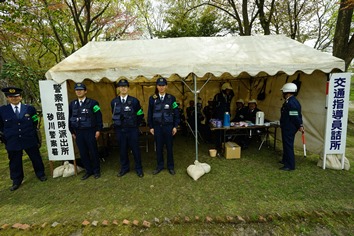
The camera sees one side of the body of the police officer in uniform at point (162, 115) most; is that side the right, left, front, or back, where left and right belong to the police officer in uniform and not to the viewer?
front

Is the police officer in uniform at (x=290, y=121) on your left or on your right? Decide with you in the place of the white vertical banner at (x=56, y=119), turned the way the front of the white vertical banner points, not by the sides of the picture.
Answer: on your left

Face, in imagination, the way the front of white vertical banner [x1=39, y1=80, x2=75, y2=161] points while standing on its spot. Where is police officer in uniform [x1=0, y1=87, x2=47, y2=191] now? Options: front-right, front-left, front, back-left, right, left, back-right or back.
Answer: right

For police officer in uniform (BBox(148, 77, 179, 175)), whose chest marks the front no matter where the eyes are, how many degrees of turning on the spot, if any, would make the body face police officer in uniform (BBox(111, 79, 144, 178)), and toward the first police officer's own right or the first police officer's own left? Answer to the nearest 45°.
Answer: approximately 90° to the first police officer's own right

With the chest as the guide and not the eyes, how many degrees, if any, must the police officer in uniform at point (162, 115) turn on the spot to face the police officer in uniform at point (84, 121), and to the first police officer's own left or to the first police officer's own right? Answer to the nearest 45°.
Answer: approximately 90° to the first police officer's own right

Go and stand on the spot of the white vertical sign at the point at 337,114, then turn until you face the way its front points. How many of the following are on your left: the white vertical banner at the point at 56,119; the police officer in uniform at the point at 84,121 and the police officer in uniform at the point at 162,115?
0

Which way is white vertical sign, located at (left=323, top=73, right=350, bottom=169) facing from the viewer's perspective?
toward the camera

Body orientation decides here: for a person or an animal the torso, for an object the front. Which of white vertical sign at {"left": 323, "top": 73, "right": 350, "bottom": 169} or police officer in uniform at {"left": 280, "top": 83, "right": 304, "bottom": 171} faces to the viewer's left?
the police officer in uniform

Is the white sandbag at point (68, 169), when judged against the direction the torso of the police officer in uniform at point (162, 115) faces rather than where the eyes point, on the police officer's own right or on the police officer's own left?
on the police officer's own right

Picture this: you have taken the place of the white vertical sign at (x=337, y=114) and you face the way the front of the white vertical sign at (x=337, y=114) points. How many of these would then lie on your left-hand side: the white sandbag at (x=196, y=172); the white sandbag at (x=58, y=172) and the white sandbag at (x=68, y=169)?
0

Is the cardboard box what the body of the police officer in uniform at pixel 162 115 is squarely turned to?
no

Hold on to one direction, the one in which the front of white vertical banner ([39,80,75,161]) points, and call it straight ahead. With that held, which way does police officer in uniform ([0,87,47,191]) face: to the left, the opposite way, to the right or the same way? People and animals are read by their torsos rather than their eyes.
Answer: the same way

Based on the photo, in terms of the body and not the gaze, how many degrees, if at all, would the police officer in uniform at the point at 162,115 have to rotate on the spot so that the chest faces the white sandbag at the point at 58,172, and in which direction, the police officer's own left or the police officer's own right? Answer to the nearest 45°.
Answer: approximately 90° to the police officer's own right

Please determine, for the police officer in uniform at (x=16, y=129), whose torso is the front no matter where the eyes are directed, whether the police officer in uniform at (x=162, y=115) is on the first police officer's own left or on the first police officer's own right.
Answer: on the first police officer's own left
